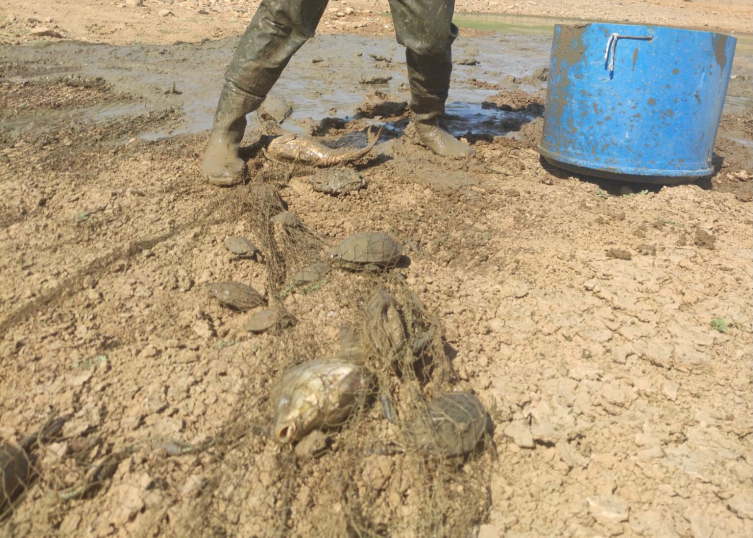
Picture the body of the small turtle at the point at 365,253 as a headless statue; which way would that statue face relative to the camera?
to the viewer's left

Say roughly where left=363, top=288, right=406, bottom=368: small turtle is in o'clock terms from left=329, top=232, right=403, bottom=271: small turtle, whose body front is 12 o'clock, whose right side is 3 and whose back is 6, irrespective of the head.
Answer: left=363, top=288, right=406, bottom=368: small turtle is roughly at 9 o'clock from left=329, top=232, right=403, bottom=271: small turtle.

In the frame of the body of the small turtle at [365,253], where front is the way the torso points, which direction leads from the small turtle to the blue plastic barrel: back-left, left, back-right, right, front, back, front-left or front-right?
back-right

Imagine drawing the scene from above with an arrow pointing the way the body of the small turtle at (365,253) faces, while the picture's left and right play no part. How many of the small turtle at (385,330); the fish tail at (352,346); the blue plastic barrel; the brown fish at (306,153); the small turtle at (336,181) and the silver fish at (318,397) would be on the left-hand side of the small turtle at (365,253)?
3

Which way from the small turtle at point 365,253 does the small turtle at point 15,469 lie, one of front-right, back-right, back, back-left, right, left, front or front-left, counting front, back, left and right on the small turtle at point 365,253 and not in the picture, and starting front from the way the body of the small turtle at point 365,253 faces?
front-left

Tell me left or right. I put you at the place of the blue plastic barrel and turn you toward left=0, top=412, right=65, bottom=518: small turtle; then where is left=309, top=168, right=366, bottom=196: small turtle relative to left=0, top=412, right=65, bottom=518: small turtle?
right
